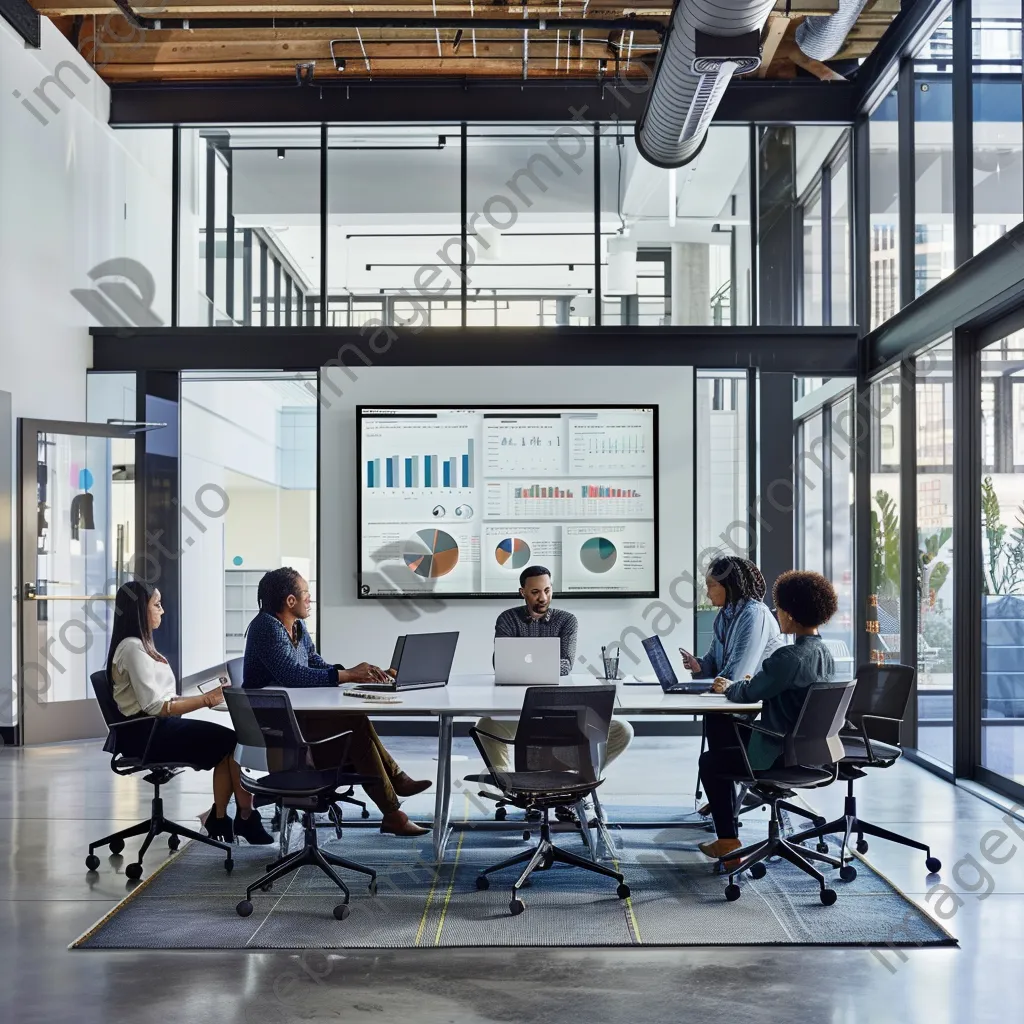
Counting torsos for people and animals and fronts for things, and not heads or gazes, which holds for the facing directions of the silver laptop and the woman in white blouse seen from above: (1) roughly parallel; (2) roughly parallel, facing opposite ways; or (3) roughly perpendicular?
roughly perpendicular

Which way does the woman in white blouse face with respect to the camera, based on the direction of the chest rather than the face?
to the viewer's right

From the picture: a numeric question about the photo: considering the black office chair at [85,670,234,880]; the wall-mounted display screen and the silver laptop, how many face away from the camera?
1

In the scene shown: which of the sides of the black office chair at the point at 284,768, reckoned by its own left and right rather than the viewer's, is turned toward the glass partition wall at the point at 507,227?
front

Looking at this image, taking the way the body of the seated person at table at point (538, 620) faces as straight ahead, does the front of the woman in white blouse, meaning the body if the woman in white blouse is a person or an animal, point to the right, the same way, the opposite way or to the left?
to the left

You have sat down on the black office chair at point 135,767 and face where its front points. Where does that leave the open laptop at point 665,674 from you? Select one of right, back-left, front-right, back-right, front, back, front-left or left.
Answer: front

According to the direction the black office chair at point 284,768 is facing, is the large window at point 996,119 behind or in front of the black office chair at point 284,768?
in front

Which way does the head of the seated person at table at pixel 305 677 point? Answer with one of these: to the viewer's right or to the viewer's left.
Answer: to the viewer's right

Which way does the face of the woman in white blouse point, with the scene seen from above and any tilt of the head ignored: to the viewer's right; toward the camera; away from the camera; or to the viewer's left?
to the viewer's right

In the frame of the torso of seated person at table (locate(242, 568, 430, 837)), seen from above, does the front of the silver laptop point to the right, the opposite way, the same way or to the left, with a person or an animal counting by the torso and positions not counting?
to the left

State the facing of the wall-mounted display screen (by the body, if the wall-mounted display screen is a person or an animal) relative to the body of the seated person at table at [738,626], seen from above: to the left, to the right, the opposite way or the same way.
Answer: to the left

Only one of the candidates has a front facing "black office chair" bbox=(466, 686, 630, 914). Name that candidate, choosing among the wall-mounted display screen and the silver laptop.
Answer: the wall-mounted display screen

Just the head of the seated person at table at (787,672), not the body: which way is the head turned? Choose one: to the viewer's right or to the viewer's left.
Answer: to the viewer's left

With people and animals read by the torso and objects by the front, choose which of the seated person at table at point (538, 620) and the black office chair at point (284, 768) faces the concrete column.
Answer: the black office chair

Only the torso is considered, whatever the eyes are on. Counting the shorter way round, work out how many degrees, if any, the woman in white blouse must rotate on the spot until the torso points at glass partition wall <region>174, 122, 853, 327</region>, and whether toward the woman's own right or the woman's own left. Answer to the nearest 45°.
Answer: approximately 45° to the woman's own left
